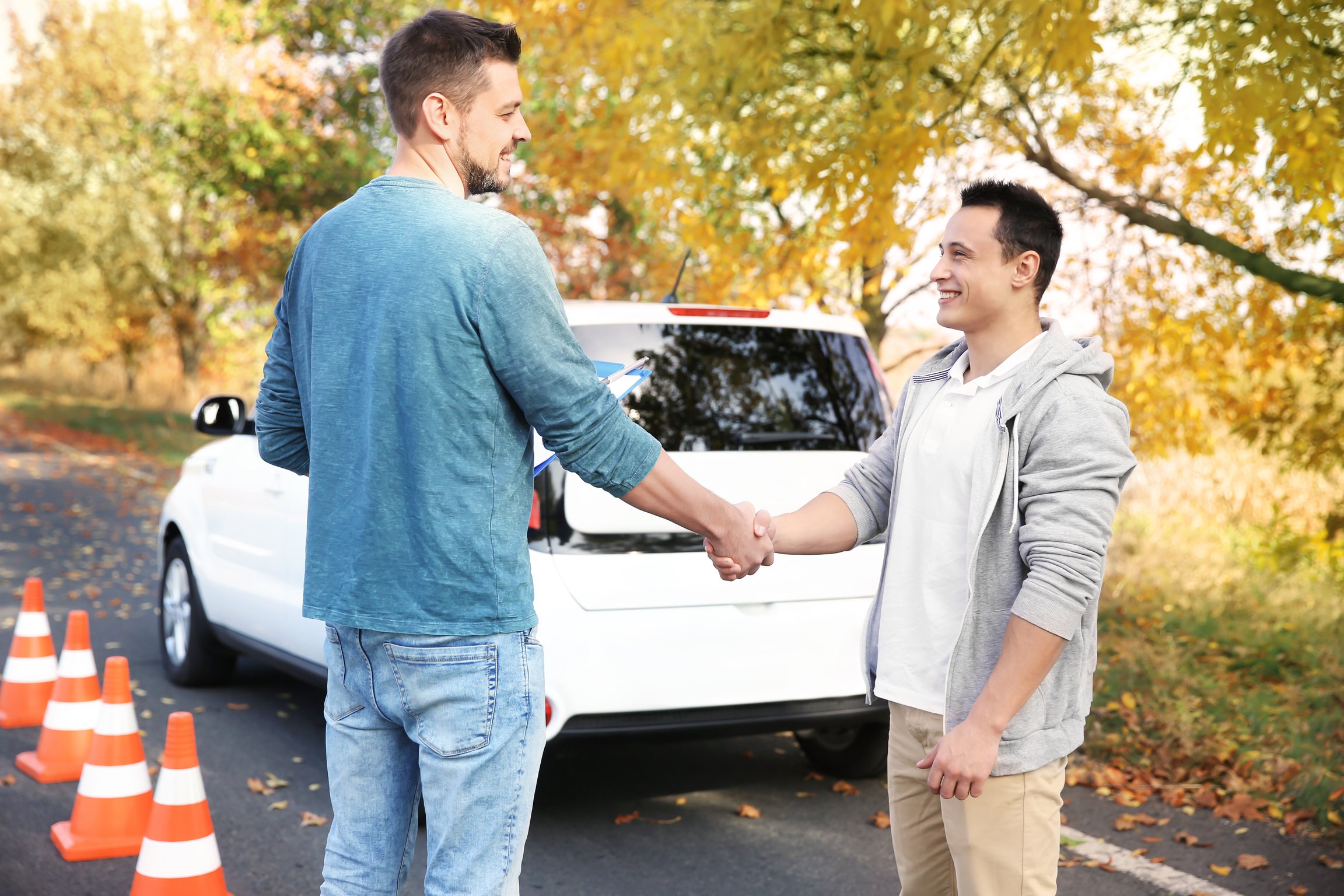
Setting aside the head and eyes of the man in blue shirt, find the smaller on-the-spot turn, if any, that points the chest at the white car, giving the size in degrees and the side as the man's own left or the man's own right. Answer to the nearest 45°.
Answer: approximately 45° to the man's own left

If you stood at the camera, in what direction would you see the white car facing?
facing away from the viewer and to the left of the viewer

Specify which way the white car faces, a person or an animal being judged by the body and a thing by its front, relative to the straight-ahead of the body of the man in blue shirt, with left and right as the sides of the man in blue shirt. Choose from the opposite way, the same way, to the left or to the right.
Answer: to the left

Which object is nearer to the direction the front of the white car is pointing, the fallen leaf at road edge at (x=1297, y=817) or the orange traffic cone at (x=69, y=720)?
the orange traffic cone

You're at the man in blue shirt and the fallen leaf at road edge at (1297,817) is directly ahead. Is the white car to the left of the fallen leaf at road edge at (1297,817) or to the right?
left

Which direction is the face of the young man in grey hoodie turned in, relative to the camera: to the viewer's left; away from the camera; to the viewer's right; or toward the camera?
to the viewer's left

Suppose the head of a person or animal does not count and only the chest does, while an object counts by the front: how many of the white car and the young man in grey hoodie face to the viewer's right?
0

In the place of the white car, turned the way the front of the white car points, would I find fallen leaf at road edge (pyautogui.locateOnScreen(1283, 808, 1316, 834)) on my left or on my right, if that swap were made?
on my right

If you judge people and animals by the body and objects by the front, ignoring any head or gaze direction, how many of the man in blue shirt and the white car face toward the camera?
0

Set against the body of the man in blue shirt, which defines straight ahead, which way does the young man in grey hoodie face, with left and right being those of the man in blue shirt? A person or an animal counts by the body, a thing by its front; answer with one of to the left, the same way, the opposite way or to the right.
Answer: the opposite way

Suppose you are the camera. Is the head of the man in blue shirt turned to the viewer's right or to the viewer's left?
to the viewer's right

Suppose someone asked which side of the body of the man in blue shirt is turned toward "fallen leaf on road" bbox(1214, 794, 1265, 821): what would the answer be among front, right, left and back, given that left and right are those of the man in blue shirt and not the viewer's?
front

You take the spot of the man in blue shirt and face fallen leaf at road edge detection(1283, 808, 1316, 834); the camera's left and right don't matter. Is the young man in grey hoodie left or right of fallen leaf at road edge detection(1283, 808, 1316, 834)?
right

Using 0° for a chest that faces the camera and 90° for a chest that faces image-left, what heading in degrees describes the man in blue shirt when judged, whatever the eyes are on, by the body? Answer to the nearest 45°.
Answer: approximately 225°

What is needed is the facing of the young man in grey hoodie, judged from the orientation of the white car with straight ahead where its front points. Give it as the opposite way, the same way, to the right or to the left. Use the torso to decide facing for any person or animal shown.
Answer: to the left

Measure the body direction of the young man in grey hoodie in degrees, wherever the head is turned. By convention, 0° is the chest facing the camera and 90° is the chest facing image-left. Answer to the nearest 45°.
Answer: approximately 45°
